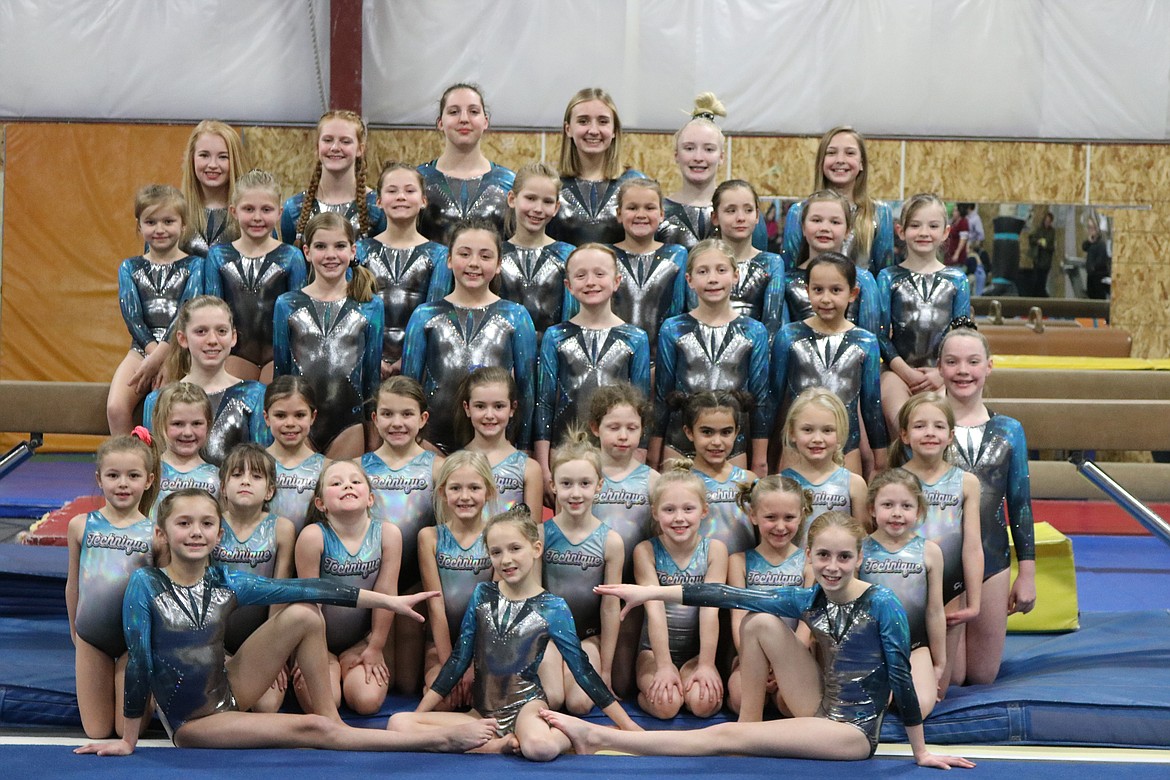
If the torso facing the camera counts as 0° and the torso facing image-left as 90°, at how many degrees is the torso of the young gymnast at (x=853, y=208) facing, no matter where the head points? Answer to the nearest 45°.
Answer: approximately 0°

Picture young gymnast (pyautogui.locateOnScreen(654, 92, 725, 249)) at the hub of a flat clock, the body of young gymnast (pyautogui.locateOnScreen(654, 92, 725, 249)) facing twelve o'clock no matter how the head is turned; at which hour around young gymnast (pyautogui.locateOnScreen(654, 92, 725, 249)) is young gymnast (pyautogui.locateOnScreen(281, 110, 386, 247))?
young gymnast (pyautogui.locateOnScreen(281, 110, 386, 247)) is roughly at 3 o'clock from young gymnast (pyautogui.locateOnScreen(654, 92, 725, 249)).

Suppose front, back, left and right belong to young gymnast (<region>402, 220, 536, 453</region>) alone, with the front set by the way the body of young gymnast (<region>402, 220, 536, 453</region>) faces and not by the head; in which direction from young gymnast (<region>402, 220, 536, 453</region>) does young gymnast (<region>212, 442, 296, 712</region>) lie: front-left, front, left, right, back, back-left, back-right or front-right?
front-right

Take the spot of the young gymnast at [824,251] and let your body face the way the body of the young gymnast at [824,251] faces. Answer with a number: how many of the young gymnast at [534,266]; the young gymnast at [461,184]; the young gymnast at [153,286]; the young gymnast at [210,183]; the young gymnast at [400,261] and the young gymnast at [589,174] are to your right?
6

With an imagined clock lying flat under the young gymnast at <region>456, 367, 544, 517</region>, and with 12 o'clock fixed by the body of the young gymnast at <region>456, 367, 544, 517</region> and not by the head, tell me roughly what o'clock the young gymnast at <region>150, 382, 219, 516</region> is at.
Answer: the young gymnast at <region>150, 382, 219, 516</region> is roughly at 3 o'clock from the young gymnast at <region>456, 367, 544, 517</region>.

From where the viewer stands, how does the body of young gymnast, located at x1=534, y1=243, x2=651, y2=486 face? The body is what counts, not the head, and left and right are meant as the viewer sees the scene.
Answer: facing the viewer

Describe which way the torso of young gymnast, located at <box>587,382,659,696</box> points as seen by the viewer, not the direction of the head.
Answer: toward the camera

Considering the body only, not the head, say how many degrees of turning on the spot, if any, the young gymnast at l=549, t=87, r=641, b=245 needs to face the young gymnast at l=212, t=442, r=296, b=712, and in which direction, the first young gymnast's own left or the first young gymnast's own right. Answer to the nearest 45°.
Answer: approximately 45° to the first young gymnast's own right

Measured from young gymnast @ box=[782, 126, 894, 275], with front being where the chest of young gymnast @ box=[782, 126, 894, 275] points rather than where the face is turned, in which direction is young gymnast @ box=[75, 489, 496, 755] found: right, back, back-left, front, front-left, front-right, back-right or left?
front-right

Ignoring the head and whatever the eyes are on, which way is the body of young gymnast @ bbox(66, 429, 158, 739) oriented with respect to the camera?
toward the camera

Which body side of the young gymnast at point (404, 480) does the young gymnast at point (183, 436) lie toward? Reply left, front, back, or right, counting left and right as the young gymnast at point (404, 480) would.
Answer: right

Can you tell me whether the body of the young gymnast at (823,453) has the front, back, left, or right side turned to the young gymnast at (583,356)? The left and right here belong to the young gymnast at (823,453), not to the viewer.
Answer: right
